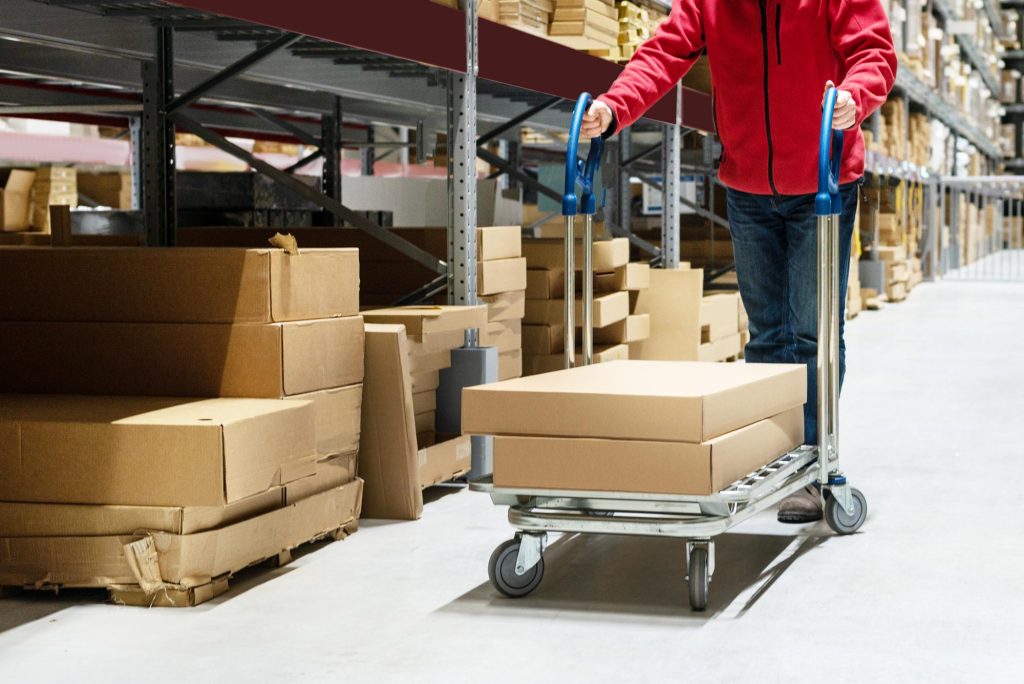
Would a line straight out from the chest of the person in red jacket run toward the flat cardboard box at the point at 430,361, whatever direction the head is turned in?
no

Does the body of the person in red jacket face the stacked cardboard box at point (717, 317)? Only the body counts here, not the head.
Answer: no

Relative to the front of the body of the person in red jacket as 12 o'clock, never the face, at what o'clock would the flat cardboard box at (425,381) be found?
The flat cardboard box is roughly at 2 o'clock from the person in red jacket.

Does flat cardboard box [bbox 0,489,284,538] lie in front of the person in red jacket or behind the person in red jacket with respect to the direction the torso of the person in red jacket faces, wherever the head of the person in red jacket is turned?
in front

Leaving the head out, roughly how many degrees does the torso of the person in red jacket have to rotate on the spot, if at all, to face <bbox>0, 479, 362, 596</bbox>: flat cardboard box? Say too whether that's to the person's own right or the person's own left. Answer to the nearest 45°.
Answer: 0° — they already face it

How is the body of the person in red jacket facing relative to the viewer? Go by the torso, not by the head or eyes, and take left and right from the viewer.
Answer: facing the viewer and to the left of the viewer

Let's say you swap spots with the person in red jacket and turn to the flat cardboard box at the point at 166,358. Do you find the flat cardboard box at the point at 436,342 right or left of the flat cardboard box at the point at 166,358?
right

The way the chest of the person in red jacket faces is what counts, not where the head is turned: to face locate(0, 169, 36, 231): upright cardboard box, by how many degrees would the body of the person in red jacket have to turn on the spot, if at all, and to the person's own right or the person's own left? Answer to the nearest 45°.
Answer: approximately 90° to the person's own right

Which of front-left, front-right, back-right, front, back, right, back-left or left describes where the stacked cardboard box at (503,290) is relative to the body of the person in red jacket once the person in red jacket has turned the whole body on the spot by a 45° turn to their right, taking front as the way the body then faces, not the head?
front-right

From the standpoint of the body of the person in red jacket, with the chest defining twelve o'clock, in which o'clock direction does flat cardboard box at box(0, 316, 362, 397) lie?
The flat cardboard box is roughly at 1 o'clock from the person in red jacket.

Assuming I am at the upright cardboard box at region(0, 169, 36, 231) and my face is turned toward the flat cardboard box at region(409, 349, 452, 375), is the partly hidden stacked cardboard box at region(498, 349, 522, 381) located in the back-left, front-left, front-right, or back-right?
front-left

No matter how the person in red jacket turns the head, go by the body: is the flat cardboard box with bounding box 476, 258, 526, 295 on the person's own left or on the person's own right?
on the person's own right

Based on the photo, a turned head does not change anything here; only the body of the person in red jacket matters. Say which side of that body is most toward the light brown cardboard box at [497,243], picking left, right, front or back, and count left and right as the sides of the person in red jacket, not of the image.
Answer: right

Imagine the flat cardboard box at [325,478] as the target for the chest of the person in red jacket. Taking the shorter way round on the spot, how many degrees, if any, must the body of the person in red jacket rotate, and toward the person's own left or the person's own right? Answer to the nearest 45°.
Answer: approximately 45° to the person's own right

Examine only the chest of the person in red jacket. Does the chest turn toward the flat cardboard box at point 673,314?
no
